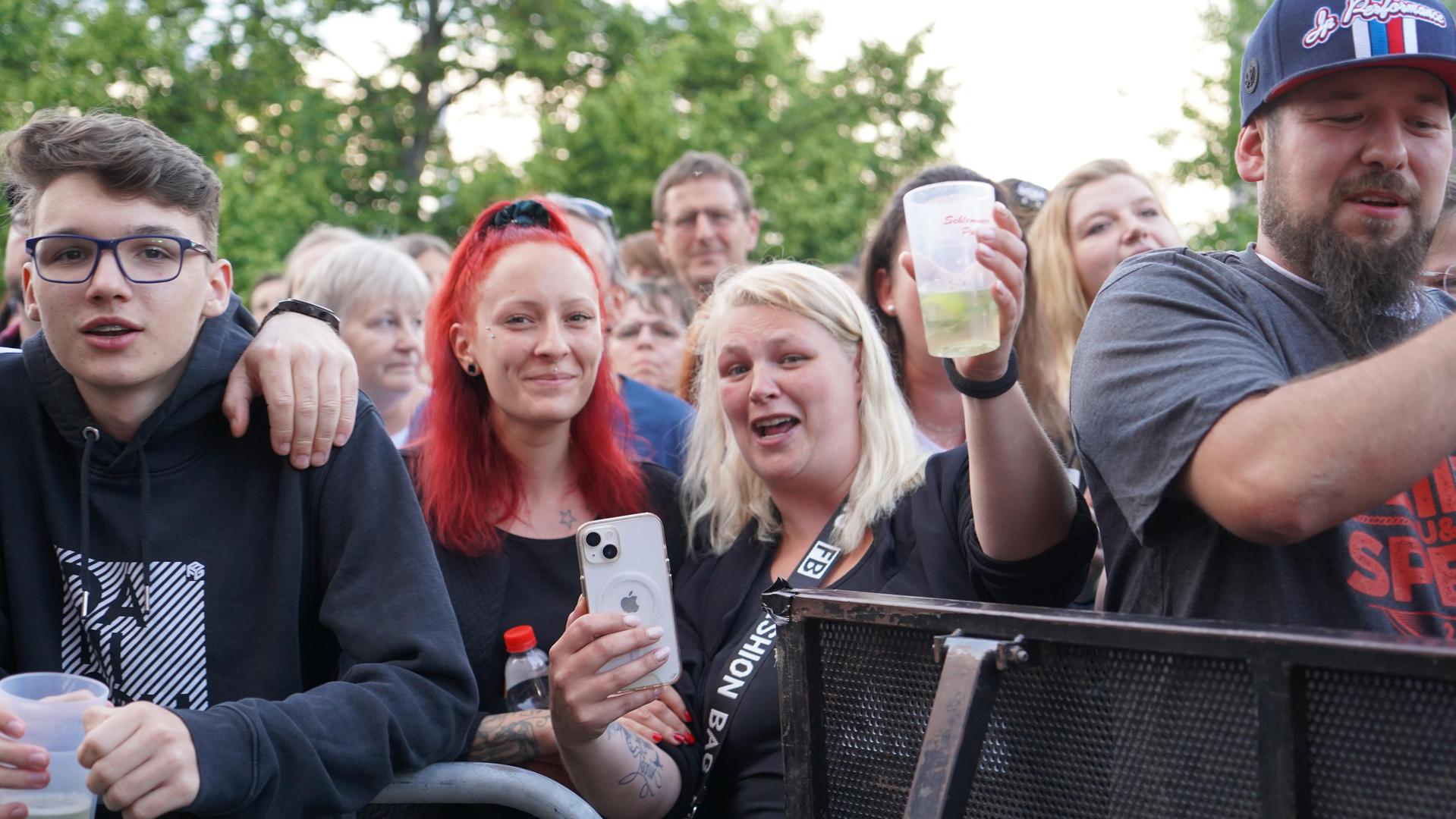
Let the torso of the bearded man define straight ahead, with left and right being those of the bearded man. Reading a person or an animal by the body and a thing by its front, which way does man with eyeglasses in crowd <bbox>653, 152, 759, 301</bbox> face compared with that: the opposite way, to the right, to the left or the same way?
the same way

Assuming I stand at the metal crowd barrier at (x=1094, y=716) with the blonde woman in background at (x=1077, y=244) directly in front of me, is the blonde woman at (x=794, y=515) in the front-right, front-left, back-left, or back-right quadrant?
front-left

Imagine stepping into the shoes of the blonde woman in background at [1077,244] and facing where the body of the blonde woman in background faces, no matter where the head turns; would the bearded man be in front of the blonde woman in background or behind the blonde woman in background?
in front

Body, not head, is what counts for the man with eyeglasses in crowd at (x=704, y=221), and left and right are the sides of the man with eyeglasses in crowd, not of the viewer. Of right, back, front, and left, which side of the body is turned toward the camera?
front

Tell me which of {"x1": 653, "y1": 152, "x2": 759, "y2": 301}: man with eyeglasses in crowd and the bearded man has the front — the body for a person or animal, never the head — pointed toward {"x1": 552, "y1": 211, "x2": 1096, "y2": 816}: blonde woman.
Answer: the man with eyeglasses in crowd

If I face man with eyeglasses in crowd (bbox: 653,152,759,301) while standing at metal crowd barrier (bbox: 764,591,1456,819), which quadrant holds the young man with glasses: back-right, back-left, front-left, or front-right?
front-left

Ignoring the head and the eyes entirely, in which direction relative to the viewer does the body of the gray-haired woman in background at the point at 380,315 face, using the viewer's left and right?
facing the viewer and to the right of the viewer

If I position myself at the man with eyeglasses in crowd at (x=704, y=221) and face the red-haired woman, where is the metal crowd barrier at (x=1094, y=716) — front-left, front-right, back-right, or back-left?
front-left

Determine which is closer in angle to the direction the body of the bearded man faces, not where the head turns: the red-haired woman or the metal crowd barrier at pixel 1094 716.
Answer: the metal crowd barrier

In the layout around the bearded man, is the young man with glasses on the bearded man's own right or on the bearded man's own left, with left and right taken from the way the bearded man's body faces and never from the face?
on the bearded man's own right

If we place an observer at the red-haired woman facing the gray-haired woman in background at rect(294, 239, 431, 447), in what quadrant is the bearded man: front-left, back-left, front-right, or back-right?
back-right

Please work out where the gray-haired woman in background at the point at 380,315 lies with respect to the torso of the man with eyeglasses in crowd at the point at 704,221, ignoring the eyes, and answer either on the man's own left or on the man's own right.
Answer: on the man's own right

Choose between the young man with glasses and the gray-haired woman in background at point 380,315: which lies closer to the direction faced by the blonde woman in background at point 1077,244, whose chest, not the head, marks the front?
the young man with glasses

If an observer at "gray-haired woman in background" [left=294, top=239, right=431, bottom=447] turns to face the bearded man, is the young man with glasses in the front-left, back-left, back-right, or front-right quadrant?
front-right

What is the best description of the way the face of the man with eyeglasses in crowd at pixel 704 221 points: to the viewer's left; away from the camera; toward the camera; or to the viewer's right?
toward the camera
